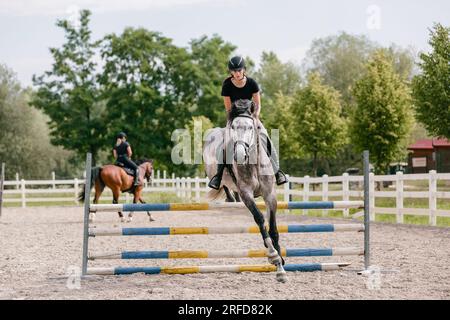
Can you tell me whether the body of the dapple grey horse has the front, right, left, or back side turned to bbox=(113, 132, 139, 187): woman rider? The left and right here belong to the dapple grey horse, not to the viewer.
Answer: back

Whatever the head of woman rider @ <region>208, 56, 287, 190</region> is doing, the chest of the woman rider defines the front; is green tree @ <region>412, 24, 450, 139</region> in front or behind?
behind

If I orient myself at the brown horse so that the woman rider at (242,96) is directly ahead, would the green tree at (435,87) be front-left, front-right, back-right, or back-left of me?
back-left

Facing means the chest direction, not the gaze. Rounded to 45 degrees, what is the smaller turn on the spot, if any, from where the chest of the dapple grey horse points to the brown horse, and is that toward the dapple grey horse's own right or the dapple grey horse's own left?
approximately 180°

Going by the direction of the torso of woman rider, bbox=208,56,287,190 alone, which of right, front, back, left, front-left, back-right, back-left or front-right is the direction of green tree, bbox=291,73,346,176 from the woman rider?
back

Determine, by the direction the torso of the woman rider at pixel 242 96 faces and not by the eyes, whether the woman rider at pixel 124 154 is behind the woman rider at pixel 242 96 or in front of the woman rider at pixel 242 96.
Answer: behind

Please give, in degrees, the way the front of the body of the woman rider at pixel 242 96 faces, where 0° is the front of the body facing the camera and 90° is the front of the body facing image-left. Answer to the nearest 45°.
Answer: approximately 0°

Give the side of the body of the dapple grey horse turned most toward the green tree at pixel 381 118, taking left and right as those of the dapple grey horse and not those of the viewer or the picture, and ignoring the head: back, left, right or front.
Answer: back

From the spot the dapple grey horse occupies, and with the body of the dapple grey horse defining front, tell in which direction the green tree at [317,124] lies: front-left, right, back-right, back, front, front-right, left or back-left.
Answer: back
